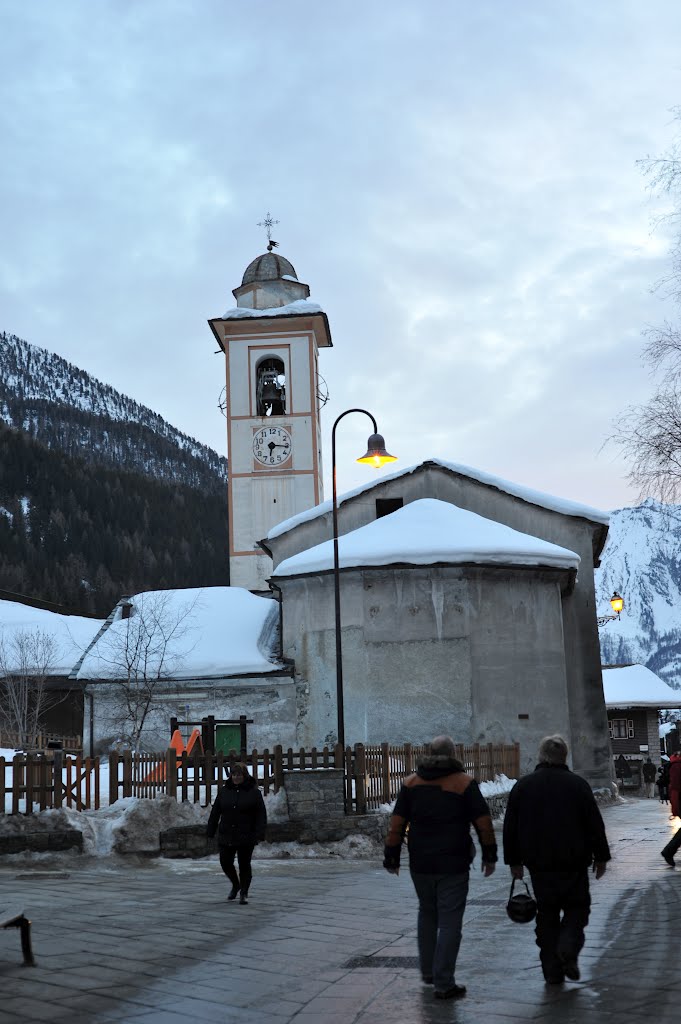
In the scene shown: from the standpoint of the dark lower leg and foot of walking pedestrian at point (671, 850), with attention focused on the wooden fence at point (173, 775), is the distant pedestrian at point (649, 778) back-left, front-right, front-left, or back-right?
front-right

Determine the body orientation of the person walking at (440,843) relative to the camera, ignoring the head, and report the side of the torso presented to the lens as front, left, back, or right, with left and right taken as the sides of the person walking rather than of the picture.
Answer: back

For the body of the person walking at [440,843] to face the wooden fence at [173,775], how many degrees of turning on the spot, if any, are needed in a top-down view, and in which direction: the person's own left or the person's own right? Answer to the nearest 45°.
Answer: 0° — they already face it

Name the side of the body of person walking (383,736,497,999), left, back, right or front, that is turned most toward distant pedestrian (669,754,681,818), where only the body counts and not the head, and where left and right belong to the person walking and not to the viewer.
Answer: front

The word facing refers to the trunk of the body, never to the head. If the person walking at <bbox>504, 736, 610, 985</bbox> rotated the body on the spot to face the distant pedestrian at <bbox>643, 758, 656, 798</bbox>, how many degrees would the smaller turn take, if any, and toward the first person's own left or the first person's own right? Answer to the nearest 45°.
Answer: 0° — they already face them

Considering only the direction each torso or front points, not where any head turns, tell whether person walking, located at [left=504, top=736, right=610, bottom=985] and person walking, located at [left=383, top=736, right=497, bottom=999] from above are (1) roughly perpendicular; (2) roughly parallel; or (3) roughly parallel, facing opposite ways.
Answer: roughly parallel

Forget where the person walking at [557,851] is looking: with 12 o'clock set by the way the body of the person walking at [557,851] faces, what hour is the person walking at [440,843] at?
the person walking at [440,843] is roughly at 9 o'clock from the person walking at [557,851].

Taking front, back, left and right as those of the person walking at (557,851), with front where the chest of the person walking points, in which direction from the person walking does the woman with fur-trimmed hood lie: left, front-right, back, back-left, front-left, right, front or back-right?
front-left

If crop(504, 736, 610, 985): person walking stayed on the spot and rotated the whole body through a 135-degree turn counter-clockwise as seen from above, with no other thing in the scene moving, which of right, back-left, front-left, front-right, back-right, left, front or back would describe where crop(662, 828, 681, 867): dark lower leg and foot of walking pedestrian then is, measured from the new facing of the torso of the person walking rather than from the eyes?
back-right

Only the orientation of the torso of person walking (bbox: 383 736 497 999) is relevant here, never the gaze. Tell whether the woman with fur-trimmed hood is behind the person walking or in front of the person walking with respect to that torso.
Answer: in front

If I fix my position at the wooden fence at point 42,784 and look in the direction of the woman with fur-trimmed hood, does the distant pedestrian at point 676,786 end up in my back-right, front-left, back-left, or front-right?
front-left

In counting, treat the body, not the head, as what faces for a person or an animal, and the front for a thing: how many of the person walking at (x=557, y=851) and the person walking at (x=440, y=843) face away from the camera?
2

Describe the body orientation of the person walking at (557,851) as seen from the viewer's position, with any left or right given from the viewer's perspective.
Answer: facing away from the viewer

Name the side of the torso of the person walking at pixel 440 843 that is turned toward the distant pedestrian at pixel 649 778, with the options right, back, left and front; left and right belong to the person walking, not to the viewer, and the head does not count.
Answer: front

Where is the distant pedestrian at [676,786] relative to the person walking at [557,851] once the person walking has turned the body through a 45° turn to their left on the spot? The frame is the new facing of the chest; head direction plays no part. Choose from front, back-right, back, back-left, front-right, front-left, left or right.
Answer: front-right
